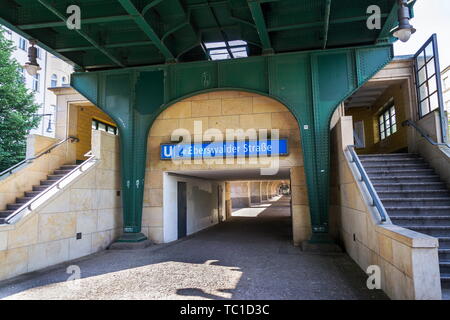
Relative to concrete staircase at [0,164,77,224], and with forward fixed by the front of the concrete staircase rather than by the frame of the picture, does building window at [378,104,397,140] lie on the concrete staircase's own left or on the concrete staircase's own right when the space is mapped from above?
on the concrete staircase's own left

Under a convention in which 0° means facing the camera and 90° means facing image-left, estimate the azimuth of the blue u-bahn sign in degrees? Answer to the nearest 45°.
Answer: approximately 0°

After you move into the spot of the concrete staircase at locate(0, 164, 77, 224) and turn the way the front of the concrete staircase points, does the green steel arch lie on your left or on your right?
on your left

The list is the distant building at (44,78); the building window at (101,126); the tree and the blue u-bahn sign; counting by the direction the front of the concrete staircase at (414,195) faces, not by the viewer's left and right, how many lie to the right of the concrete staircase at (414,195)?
4

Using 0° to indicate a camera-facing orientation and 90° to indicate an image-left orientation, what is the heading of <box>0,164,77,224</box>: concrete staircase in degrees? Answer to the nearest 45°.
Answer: approximately 45°

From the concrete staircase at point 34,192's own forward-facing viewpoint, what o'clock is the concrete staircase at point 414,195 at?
the concrete staircase at point 414,195 is roughly at 9 o'clock from the concrete staircase at point 34,192.

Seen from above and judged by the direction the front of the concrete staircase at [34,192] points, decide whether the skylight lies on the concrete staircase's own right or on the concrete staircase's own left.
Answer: on the concrete staircase's own left

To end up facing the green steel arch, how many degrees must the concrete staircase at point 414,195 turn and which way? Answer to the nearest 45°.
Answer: approximately 90° to its right

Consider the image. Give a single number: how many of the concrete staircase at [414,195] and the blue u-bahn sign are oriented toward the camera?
2
